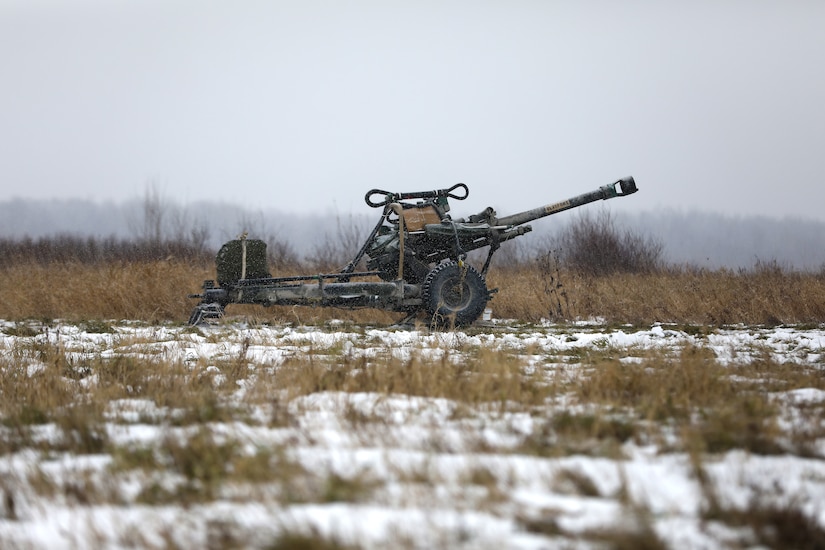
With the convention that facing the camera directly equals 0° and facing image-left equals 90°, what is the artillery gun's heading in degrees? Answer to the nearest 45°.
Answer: approximately 270°
